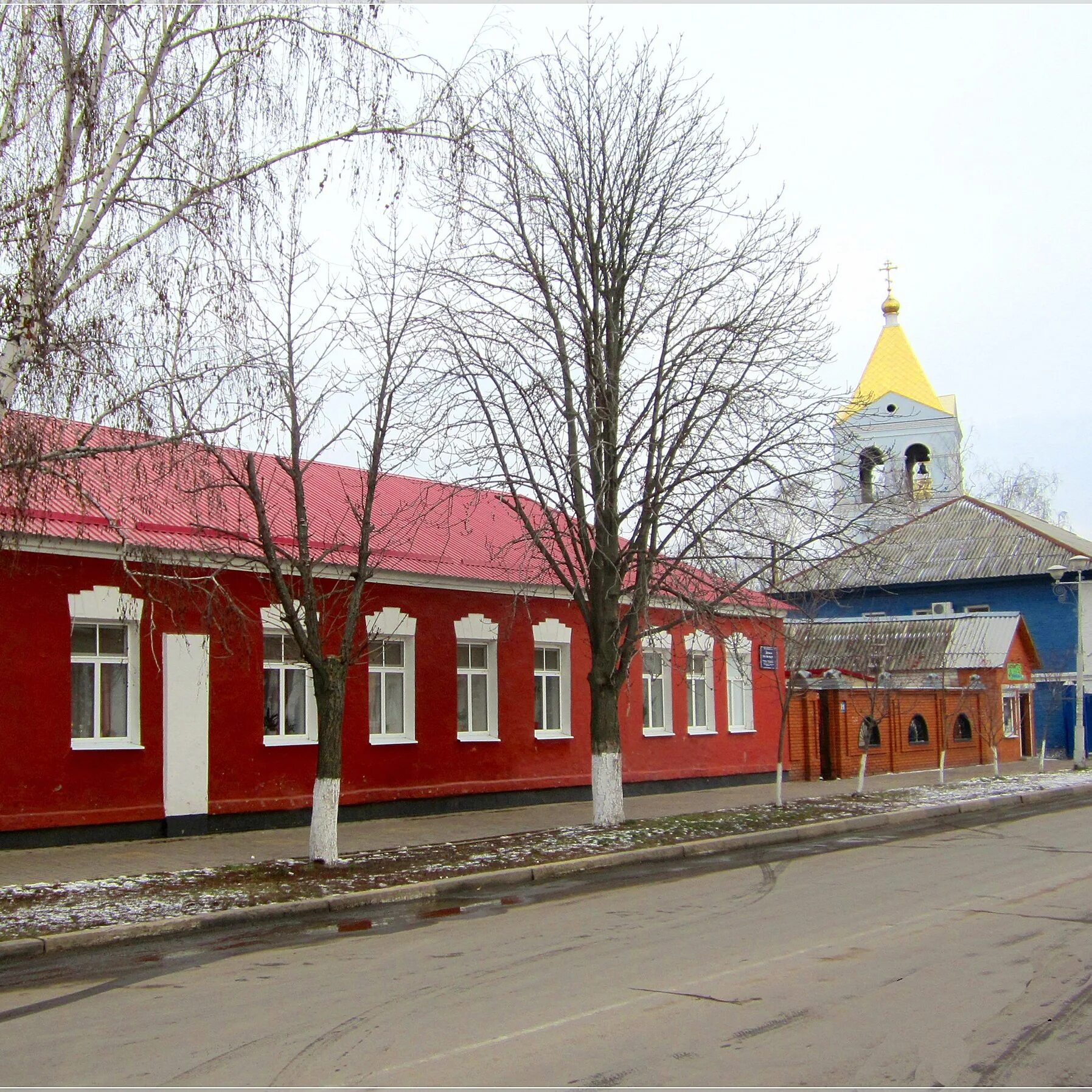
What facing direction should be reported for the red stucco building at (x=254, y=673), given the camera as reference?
facing the viewer and to the right of the viewer

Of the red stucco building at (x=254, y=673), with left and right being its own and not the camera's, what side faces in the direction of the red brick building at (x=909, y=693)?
left
